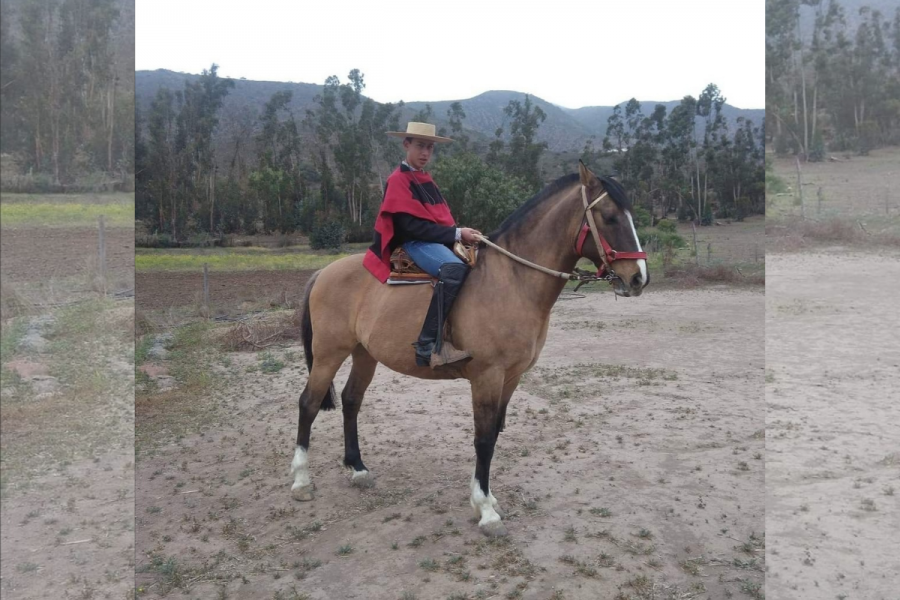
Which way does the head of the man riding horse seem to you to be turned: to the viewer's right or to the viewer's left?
to the viewer's right

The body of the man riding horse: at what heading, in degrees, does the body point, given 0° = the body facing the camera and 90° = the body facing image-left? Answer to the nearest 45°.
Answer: approximately 270°

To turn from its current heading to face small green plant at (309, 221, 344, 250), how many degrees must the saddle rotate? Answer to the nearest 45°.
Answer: approximately 90° to its left

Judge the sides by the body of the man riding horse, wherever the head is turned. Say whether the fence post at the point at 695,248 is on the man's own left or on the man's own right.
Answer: on the man's own left

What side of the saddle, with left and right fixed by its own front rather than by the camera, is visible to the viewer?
right
